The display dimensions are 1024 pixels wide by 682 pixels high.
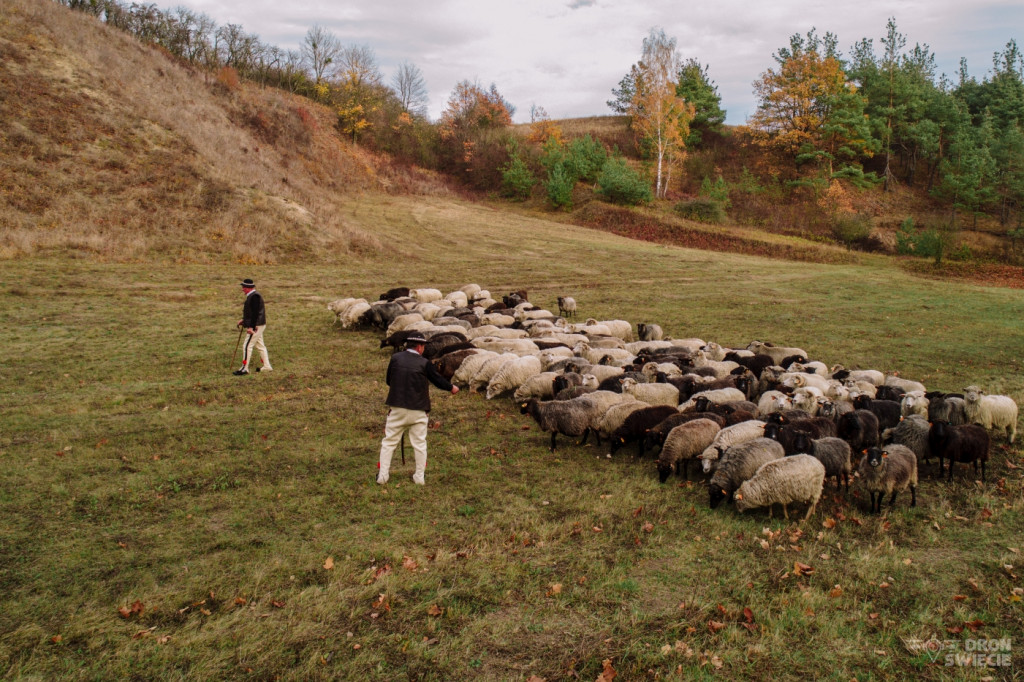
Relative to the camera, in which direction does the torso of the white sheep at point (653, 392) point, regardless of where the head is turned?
to the viewer's left

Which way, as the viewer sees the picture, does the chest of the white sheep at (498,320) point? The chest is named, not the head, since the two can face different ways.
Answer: to the viewer's left

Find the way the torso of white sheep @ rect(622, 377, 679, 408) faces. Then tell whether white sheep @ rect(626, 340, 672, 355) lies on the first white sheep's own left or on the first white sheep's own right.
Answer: on the first white sheep's own right

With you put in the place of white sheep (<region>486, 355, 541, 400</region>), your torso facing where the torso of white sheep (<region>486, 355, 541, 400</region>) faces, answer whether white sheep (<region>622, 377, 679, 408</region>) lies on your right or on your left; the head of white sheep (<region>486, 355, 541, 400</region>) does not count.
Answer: on your left

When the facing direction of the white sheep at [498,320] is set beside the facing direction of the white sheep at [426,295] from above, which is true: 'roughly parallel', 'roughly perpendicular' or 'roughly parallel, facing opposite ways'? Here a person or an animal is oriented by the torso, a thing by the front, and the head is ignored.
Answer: roughly parallel

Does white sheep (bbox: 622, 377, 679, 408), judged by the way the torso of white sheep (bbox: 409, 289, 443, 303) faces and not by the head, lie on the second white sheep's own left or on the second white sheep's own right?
on the second white sheep's own left

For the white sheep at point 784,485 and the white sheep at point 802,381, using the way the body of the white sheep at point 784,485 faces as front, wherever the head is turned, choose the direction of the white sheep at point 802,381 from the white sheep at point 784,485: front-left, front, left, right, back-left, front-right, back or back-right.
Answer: right

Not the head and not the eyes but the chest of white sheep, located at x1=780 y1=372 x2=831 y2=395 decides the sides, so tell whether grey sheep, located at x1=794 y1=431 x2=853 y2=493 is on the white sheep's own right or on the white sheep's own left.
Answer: on the white sheep's own left

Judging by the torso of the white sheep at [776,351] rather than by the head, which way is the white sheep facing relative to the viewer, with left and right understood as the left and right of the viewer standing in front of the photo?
facing to the left of the viewer

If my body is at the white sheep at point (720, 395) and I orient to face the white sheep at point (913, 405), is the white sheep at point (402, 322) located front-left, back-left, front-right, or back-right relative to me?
back-left

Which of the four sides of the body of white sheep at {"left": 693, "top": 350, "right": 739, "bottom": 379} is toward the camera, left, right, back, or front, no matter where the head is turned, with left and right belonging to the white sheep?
left

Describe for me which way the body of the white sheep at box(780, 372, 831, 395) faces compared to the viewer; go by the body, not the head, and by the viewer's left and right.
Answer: facing to the left of the viewer

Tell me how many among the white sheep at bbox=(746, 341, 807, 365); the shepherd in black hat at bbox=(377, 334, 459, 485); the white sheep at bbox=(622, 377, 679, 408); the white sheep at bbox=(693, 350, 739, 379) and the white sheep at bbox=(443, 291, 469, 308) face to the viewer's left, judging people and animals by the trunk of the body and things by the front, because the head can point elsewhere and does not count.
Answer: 4

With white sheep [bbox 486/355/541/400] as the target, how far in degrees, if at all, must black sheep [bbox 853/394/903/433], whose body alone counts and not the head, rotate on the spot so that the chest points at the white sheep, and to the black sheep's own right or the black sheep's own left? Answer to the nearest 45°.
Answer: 0° — it already faces it

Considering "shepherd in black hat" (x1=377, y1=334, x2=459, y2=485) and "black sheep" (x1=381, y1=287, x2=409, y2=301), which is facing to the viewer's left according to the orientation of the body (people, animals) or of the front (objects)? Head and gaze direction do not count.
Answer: the black sheep

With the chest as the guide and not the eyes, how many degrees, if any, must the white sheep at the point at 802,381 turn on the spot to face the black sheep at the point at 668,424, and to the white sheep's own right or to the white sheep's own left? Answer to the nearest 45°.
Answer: approximately 45° to the white sheep's own left

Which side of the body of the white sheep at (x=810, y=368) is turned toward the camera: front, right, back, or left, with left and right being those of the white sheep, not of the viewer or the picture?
left
